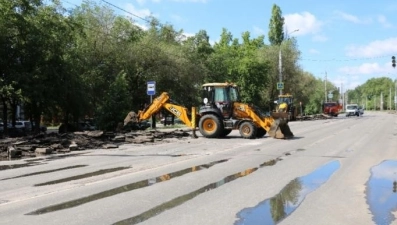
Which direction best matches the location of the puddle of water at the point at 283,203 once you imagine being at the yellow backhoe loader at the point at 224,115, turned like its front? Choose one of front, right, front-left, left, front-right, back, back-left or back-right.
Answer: right

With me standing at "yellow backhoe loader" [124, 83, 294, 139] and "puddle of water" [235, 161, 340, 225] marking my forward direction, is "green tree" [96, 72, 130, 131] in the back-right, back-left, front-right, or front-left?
back-right

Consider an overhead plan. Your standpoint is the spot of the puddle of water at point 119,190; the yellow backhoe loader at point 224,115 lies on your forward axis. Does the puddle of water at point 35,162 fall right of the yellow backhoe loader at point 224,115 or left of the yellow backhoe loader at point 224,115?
left

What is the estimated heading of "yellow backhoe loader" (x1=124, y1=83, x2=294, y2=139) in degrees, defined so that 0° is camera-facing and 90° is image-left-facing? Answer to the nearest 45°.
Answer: approximately 270°

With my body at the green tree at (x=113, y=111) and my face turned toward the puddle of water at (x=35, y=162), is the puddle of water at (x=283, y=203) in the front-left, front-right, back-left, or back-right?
front-left

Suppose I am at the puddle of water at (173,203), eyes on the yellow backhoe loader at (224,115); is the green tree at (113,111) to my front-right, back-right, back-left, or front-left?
front-left

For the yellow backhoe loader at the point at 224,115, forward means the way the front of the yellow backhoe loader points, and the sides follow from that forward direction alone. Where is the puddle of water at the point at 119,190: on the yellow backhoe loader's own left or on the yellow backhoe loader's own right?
on the yellow backhoe loader's own right

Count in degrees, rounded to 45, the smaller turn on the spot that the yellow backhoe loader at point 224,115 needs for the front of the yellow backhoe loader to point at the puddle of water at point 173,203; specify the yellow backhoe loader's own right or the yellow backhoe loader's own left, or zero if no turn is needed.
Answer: approximately 90° to the yellow backhoe loader's own right

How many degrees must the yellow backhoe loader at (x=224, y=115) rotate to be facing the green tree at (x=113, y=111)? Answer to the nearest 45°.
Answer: approximately 135° to its left

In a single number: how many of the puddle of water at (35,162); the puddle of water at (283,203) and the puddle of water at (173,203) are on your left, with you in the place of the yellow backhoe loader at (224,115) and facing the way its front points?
0

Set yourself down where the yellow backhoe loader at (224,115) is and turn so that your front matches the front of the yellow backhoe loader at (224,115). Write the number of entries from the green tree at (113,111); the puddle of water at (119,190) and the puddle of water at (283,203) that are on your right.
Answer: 2

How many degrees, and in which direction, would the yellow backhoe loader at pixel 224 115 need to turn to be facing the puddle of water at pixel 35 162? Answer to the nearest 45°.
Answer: approximately 135° to its right
